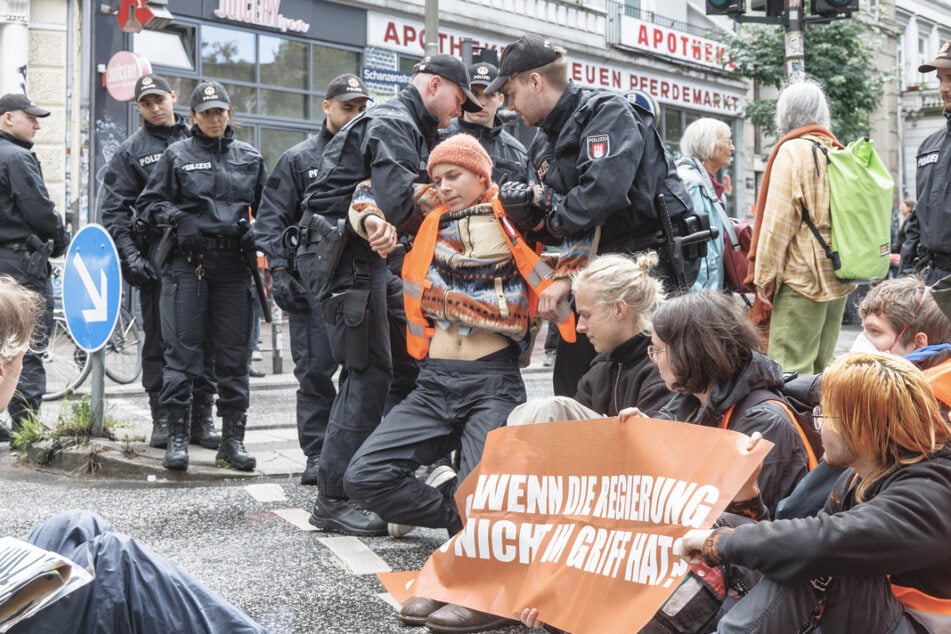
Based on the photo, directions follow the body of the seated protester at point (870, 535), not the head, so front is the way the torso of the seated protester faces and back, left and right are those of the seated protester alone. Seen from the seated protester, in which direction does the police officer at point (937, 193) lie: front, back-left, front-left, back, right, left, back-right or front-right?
right

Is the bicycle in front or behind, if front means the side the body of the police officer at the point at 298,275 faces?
behind

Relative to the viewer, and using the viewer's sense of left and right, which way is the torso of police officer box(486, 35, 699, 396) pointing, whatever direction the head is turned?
facing to the left of the viewer

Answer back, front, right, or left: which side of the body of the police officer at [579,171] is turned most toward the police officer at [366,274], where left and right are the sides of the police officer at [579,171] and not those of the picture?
front

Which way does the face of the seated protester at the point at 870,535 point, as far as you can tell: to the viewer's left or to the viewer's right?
to the viewer's left

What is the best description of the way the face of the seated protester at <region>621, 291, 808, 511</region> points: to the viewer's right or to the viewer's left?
to the viewer's left

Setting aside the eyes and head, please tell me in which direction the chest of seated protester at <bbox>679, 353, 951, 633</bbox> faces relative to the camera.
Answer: to the viewer's left

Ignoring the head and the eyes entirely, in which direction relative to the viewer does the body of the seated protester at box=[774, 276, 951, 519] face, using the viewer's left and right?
facing to the left of the viewer

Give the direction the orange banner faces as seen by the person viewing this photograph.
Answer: facing the viewer

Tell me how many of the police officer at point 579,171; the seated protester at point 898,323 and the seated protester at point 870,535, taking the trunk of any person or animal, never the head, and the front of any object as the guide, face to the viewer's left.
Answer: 3

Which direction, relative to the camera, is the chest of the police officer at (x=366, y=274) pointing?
to the viewer's right

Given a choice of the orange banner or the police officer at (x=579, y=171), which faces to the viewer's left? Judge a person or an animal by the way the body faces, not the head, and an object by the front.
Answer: the police officer

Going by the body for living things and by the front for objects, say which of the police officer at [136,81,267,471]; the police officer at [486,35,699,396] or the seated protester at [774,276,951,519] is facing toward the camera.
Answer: the police officer at [136,81,267,471]
